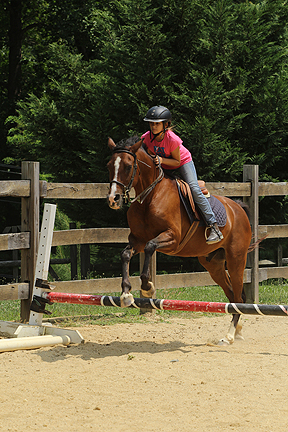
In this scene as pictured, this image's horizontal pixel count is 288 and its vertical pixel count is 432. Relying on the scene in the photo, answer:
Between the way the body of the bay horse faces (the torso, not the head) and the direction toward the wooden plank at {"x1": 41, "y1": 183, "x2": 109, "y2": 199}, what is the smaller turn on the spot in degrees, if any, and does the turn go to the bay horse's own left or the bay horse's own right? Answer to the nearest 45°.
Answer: approximately 90° to the bay horse's own right

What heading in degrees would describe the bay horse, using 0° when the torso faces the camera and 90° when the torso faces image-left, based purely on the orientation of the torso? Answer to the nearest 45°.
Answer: approximately 45°

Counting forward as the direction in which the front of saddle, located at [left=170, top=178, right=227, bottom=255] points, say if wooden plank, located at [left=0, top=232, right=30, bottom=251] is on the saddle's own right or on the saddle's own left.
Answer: on the saddle's own right

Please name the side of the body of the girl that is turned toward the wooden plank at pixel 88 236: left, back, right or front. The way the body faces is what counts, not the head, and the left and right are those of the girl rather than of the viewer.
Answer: right

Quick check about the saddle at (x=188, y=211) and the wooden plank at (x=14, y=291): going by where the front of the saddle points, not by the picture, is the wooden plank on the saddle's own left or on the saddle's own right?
on the saddle's own right

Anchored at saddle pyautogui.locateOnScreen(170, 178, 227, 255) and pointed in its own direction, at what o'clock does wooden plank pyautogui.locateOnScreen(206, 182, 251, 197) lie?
The wooden plank is roughly at 5 o'clock from the saddle.

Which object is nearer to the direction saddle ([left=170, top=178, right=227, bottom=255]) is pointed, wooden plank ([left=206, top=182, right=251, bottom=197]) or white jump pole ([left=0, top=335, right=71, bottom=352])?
the white jump pole

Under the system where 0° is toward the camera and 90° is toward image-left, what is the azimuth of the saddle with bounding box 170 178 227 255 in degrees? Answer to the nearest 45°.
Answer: approximately 45°

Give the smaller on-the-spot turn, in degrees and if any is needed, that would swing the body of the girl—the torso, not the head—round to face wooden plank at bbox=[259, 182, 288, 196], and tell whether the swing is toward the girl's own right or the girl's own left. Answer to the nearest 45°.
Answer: approximately 180°
